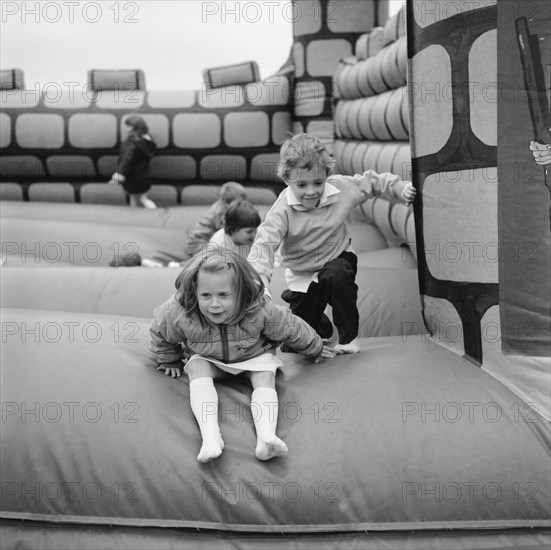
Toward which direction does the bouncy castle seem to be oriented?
toward the camera

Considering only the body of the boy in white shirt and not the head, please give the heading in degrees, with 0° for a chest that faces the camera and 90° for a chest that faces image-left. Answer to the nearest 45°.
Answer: approximately 0°

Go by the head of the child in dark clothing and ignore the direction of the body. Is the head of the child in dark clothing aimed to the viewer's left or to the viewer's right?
to the viewer's left
